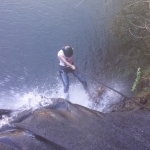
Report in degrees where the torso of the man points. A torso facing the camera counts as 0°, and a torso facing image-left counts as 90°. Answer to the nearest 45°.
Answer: approximately 315°
